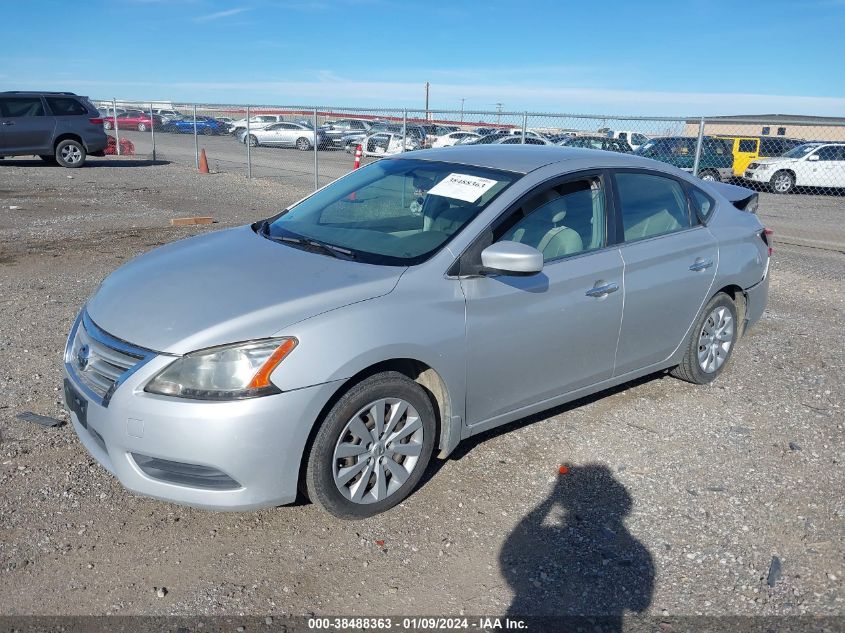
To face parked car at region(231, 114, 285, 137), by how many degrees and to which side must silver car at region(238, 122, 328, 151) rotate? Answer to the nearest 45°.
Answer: approximately 90° to its right

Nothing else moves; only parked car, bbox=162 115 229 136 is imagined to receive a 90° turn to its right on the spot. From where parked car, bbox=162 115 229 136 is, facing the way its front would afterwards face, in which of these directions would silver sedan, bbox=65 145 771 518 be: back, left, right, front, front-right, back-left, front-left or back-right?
back

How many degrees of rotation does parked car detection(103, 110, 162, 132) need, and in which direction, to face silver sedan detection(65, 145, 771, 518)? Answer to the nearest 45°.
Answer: approximately 90° to its left

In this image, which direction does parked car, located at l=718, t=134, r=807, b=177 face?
to the viewer's left

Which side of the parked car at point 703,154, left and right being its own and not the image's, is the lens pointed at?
left

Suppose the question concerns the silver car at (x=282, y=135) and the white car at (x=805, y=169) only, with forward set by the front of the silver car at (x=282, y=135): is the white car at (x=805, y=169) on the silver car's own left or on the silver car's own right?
on the silver car's own left

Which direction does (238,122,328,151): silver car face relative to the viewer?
to the viewer's left

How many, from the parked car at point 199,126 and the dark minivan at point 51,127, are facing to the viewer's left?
2
